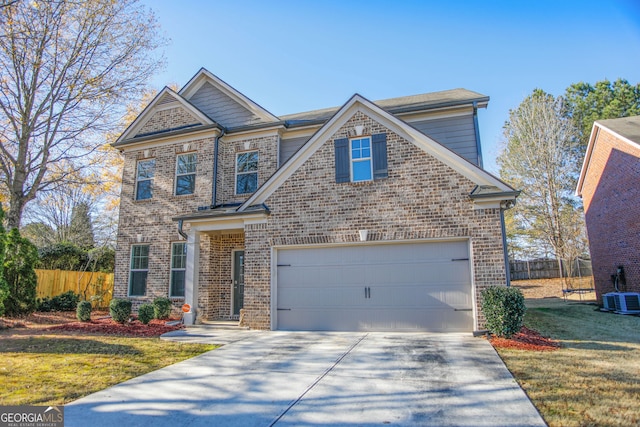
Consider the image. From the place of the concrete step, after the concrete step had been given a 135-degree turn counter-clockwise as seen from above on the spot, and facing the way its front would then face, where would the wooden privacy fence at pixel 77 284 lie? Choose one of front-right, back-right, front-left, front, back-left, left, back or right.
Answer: left

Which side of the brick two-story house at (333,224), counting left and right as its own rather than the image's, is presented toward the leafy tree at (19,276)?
right

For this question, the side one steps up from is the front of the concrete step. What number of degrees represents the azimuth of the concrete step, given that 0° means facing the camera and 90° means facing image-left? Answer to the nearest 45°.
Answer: approximately 0°

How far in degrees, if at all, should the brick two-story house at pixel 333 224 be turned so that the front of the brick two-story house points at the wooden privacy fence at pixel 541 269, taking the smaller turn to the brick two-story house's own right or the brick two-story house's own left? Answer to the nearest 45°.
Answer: approximately 135° to the brick two-story house's own left

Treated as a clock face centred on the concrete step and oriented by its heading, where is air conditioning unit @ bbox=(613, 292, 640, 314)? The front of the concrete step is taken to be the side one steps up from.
The air conditioning unit is roughly at 9 o'clock from the concrete step.

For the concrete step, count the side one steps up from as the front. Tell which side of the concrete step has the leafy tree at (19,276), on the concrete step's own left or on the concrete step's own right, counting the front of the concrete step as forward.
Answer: on the concrete step's own right

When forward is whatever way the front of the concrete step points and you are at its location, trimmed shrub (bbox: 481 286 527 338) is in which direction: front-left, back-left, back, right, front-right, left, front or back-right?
front-left

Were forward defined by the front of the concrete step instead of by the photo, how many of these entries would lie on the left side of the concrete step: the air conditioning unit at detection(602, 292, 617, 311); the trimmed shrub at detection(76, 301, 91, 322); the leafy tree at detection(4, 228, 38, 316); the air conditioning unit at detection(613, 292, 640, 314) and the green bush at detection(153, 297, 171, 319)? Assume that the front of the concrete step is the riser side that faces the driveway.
2

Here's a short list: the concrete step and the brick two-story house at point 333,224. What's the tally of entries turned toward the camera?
2

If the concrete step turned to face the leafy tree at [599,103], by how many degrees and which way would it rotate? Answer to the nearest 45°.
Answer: approximately 90° to its left

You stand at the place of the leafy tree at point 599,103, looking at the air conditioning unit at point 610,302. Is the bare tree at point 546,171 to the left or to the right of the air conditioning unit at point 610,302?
right

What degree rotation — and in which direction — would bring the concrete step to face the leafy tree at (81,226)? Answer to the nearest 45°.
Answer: approximately 135° to its right

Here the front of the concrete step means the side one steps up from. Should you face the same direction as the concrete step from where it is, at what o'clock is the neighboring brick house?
The neighboring brick house is roughly at 9 o'clock from the concrete step.

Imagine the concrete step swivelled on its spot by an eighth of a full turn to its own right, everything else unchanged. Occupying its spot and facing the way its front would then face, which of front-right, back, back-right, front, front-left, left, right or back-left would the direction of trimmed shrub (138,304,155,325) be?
front-right
